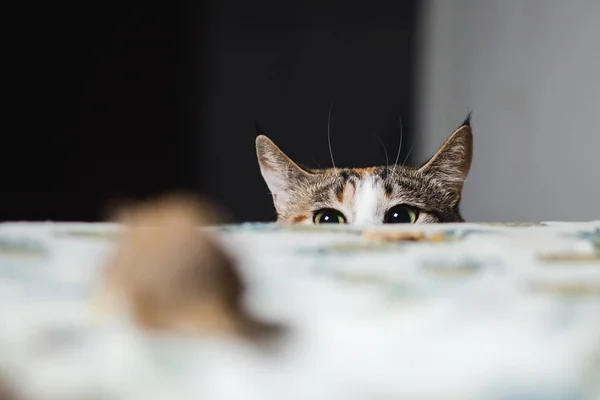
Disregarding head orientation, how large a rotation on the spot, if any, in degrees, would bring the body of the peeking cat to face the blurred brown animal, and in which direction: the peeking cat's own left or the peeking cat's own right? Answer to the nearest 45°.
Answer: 0° — it already faces it

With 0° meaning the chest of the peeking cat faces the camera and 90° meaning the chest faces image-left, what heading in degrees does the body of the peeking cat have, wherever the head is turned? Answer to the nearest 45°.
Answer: approximately 0°
